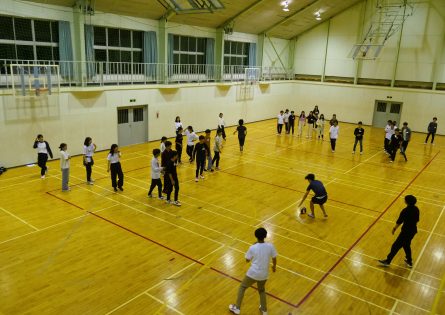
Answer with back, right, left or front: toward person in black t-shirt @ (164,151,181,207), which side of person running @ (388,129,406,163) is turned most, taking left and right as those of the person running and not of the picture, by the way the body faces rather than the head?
front

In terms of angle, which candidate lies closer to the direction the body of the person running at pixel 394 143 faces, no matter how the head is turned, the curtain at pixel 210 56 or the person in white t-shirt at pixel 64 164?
the person in white t-shirt

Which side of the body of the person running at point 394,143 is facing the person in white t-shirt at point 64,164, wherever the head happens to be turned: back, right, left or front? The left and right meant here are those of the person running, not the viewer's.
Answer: front

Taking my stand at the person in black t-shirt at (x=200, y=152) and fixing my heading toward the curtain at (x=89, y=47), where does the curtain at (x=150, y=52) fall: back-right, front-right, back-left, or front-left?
front-right

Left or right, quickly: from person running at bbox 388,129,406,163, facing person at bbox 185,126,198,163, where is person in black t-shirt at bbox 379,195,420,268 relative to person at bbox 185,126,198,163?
left

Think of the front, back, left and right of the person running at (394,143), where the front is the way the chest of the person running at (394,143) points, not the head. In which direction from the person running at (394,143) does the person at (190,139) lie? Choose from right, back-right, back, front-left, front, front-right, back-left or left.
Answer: front

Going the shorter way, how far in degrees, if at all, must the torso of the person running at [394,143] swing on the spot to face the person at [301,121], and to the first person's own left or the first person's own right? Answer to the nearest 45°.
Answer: approximately 90° to the first person's own right

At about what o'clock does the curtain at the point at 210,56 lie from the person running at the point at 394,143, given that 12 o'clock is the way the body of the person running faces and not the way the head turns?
The curtain is roughly at 2 o'clock from the person running.

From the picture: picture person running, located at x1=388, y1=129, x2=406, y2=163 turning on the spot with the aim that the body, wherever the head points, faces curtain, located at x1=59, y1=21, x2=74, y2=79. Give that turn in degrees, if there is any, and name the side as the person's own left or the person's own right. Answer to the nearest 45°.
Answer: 0° — they already face it

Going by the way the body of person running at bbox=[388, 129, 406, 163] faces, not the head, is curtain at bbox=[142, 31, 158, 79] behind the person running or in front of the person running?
in front

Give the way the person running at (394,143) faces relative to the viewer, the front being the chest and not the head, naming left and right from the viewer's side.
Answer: facing the viewer and to the left of the viewer

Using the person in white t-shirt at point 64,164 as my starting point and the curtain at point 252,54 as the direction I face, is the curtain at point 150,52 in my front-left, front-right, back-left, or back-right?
front-left

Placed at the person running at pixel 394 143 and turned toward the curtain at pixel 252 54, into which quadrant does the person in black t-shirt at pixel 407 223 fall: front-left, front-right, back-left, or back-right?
back-left

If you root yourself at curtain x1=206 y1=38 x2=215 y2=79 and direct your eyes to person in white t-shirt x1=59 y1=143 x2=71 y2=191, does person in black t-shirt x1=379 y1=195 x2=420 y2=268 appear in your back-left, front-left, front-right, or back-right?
front-left

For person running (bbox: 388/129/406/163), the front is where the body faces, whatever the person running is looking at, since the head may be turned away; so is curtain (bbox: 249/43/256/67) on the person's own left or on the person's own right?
on the person's own right
